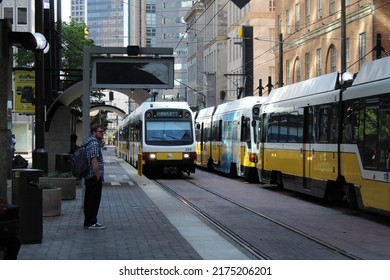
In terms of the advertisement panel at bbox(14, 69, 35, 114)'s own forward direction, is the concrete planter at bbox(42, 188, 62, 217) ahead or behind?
ahead

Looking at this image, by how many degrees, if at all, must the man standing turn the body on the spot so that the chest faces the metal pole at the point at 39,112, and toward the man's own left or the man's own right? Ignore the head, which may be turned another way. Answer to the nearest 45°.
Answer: approximately 90° to the man's own left

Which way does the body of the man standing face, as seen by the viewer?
to the viewer's right

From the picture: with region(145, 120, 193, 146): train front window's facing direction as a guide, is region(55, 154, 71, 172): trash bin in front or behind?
in front

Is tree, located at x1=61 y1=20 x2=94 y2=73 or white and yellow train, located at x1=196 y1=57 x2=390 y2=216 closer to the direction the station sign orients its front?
the white and yellow train

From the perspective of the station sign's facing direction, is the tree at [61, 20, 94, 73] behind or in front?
behind

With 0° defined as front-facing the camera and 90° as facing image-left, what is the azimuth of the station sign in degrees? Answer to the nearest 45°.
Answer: approximately 0°

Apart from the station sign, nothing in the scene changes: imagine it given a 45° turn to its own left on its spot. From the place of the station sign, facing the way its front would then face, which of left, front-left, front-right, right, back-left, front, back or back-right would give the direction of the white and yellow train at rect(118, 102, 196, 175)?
back-left
